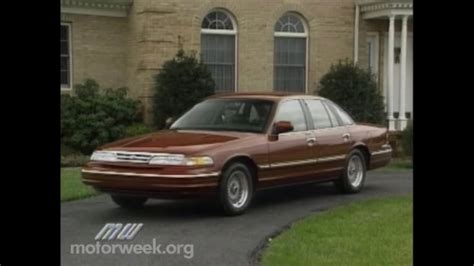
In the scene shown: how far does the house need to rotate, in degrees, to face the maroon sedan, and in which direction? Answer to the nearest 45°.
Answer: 0° — it already faces it

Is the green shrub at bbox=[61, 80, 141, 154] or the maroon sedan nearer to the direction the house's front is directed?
the maroon sedan

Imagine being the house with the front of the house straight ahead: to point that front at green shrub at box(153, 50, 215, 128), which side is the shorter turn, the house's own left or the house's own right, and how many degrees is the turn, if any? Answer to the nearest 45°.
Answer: approximately 45° to the house's own right

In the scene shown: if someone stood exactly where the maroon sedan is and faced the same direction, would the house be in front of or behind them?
behind
